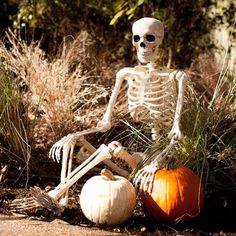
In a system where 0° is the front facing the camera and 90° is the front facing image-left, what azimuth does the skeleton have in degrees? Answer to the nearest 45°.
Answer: approximately 45°

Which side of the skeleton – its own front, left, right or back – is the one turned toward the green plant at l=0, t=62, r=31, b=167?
right
